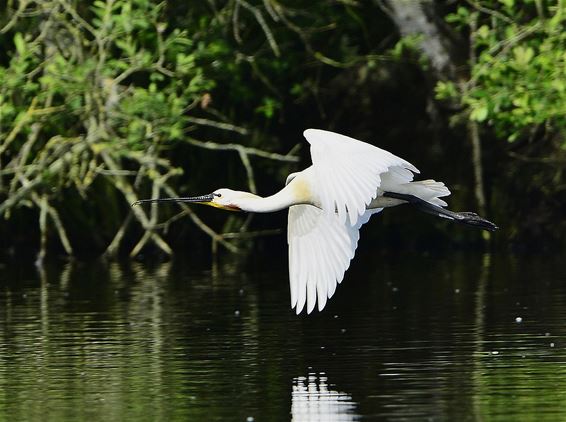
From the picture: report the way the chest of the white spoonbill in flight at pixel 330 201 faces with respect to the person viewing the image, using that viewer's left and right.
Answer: facing to the left of the viewer
